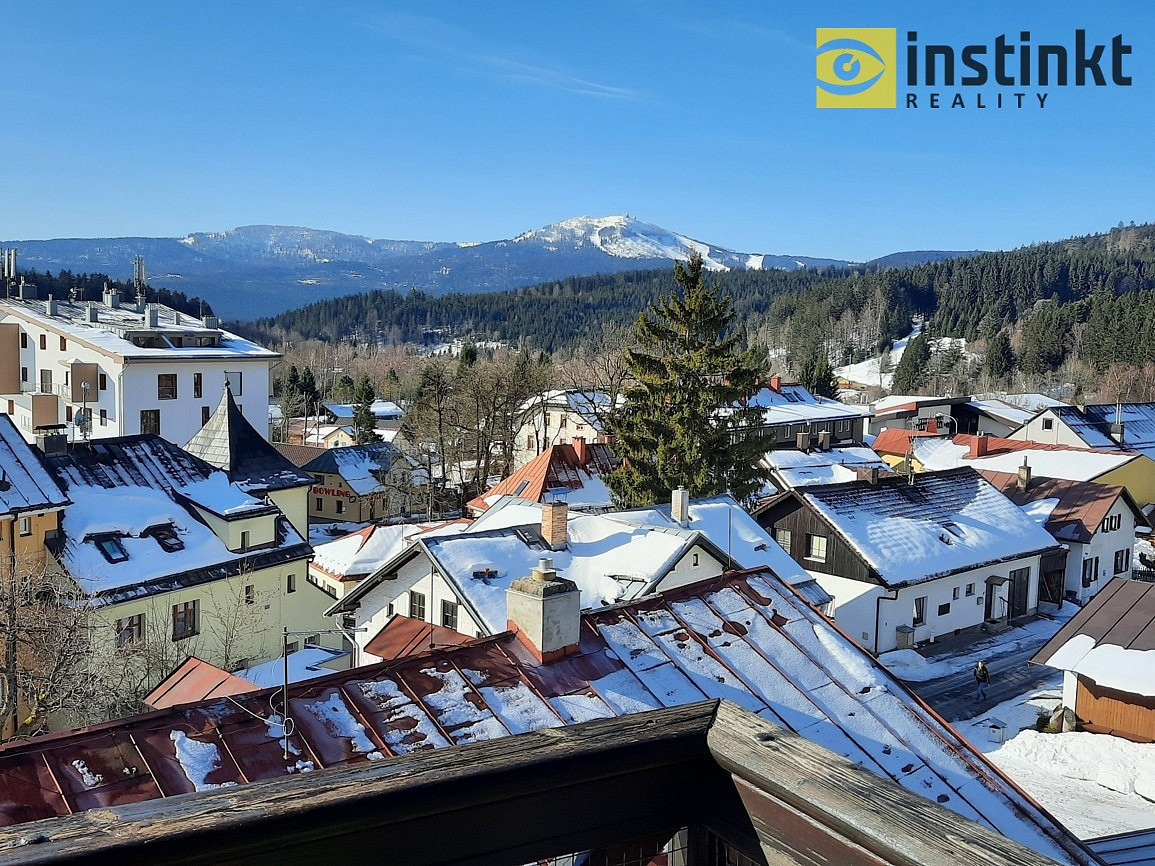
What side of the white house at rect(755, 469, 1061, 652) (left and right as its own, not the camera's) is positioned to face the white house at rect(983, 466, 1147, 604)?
left

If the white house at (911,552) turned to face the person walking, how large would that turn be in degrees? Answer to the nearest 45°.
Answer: approximately 45° to its right

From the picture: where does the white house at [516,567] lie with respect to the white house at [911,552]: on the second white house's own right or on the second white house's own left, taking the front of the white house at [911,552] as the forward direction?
on the second white house's own right

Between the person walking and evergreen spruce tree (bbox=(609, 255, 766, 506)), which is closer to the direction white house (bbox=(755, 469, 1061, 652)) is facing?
the person walking

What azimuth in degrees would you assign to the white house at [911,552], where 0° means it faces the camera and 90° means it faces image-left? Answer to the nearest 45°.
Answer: approximately 315°

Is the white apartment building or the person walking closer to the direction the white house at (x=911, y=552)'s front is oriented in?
the person walking

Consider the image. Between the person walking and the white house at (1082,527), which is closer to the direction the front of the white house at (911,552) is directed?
the person walking
